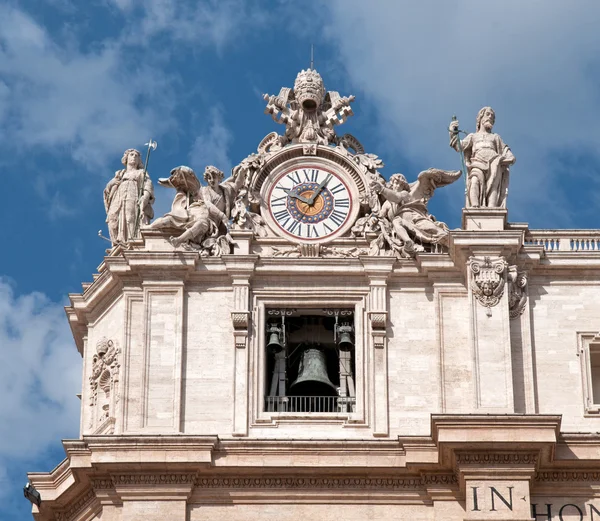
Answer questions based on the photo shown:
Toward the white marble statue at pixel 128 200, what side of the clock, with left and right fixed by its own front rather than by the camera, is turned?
right

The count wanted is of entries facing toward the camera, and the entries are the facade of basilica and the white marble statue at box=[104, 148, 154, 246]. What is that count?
2

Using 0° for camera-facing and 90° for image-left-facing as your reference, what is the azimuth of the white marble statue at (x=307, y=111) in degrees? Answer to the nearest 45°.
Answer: approximately 0°

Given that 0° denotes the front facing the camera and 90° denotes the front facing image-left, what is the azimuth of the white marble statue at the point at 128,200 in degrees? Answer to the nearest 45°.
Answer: approximately 0°
